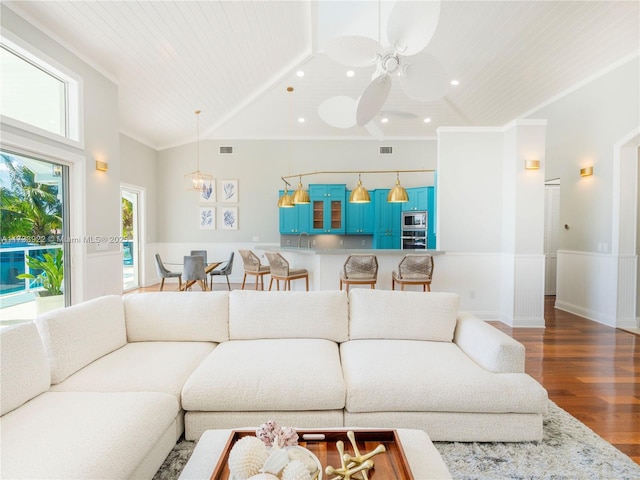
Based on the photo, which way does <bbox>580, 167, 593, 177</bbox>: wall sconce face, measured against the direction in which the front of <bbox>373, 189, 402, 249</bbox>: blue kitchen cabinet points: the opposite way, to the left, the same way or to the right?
to the right

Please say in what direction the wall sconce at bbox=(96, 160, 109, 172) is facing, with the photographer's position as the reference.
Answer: facing the viewer and to the right of the viewer

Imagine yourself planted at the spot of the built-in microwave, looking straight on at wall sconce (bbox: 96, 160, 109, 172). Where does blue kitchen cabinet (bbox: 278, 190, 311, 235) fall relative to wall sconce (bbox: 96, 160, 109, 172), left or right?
right

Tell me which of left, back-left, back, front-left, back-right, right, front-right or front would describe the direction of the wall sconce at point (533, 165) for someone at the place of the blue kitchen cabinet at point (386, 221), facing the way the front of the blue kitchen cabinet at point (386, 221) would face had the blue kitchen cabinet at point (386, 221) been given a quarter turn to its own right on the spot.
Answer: back-left

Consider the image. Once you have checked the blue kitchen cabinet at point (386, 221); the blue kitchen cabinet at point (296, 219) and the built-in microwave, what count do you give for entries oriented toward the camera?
3

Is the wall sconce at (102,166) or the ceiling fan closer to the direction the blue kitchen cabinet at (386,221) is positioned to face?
the ceiling fan

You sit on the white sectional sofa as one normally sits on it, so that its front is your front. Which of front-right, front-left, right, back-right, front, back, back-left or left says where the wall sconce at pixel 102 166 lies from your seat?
back-right

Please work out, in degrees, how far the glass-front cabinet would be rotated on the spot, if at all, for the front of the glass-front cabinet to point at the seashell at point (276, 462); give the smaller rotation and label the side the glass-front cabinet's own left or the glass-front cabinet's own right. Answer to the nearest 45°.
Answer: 0° — it already faces it

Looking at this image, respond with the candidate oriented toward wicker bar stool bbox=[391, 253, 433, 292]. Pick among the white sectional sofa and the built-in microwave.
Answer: the built-in microwave

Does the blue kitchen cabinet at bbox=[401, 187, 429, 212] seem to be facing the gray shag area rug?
yes

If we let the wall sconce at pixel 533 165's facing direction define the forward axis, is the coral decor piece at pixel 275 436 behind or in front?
in front

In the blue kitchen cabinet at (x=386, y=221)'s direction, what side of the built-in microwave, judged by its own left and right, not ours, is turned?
right

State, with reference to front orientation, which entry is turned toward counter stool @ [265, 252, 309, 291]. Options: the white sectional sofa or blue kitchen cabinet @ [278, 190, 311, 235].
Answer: the blue kitchen cabinet
